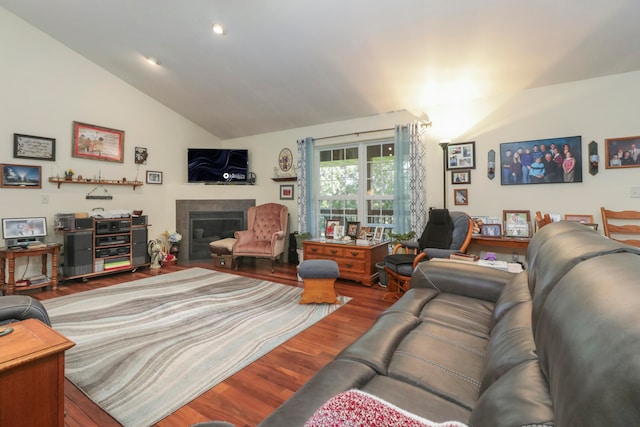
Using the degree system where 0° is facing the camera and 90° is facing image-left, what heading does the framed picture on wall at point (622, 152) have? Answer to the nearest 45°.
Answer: approximately 0°

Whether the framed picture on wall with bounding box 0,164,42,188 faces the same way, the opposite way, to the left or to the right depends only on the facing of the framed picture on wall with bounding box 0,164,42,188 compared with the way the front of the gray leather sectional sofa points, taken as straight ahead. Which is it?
the opposite way

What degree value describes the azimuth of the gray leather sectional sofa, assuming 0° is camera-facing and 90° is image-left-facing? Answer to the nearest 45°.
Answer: approximately 90°

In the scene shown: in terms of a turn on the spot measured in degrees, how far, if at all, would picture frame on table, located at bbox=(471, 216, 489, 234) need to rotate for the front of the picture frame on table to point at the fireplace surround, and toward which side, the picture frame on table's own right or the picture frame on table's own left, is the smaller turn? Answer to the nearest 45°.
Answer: approximately 90° to the picture frame on table's own right

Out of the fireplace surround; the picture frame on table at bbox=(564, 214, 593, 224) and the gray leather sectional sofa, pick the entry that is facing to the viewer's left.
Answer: the gray leather sectional sofa

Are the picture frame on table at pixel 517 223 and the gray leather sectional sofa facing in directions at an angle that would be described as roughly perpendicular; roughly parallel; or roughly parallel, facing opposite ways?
roughly perpendicular

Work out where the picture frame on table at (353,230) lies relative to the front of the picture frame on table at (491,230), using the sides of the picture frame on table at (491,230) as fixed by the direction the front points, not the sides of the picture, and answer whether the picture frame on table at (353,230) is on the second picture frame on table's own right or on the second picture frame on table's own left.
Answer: on the second picture frame on table's own right

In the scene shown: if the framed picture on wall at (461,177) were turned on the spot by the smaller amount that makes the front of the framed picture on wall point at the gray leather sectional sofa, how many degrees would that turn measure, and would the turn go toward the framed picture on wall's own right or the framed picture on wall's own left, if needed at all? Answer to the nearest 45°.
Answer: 0° — it already faces it

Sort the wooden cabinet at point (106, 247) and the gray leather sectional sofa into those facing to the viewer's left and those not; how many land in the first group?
1

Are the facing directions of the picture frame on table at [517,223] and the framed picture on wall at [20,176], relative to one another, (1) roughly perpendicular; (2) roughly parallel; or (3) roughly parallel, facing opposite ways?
roughly perpendicular

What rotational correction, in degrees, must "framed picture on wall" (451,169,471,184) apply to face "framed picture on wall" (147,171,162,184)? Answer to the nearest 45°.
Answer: approximately 90° to its right
